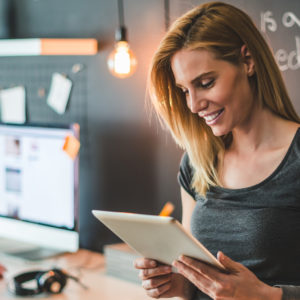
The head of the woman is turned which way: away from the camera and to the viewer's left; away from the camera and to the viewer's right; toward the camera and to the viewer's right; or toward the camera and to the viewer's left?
toward the camera and to the viewer's left

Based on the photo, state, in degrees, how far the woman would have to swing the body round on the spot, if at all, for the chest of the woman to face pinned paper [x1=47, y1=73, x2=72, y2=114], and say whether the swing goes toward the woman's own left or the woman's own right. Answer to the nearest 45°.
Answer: approximately 90° to the woman's own right

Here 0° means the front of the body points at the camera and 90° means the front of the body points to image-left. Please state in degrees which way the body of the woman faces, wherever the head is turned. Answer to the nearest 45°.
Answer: approximately 45°

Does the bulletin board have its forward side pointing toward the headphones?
yes

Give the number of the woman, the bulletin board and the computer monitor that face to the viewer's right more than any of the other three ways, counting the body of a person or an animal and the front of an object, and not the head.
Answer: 0

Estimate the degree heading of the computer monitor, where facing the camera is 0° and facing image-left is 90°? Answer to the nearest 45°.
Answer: approximately 45°

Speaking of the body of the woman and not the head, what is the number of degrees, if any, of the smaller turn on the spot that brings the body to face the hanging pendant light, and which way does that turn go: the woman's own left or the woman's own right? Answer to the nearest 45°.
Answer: approximately 90° to the woman's own right
